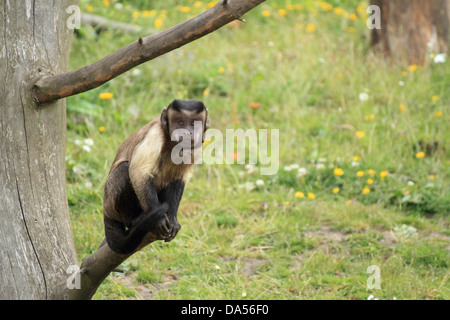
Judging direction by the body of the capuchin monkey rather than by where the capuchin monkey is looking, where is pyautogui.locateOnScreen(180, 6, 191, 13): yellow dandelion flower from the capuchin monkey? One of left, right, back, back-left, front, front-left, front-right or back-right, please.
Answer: back-left

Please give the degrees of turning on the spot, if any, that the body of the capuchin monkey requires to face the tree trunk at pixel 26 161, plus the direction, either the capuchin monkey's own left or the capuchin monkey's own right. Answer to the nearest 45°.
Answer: approximately 135° to the capuchin monkey's own right

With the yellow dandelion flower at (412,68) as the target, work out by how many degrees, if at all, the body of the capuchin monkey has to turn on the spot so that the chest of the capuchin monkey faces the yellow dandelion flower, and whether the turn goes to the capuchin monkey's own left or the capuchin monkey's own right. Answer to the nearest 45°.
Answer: approximately 90° to the capuchin monkey's own left

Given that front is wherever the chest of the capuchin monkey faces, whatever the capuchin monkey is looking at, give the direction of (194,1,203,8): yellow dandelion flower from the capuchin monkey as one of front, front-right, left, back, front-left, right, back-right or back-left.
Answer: back-left

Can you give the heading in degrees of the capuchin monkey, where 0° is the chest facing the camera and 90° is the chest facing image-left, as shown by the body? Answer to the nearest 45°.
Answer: approximately 315°

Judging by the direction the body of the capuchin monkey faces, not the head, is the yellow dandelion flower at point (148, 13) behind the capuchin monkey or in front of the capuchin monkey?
behind
